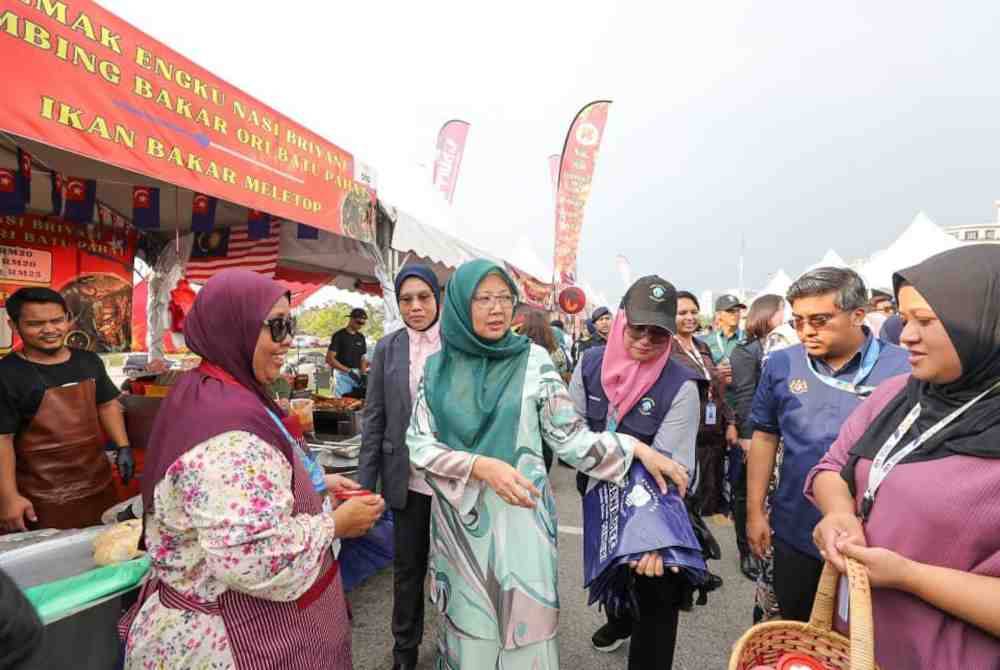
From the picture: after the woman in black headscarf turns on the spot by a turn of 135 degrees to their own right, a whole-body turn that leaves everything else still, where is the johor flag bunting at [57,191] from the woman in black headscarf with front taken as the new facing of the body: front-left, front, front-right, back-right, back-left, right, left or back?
left

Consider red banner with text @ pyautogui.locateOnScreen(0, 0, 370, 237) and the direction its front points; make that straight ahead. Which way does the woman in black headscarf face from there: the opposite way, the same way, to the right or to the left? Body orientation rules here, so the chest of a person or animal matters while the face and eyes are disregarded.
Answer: the opposite way

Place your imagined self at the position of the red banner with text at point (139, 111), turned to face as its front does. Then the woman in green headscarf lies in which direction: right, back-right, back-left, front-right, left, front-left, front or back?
front

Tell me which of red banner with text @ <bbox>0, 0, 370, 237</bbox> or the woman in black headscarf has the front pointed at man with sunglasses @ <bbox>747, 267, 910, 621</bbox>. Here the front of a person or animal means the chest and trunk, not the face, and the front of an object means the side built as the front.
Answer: the red banner with text

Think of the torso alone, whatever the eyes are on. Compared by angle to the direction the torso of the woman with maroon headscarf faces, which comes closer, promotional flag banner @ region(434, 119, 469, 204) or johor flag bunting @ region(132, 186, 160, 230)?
the promotional flag banner

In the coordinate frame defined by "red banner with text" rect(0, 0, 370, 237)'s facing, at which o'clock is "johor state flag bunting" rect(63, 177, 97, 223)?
The johor state flag bunting is roughly at 7 o'clock from the red banner with text.

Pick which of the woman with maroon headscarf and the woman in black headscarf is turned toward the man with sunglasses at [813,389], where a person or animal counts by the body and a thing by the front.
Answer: the woman with maroon headscarf

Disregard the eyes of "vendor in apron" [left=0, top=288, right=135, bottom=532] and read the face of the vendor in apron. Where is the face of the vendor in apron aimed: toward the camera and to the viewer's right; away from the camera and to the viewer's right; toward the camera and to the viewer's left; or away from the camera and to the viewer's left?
toward the camera and to the viewer's right

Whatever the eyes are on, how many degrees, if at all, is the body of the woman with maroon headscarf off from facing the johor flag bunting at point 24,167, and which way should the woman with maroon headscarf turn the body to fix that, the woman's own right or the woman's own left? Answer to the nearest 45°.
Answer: approximately 135° to the woman's own left

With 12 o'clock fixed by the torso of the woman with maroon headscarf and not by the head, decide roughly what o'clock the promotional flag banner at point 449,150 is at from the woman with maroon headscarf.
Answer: The promotional flag banner is roughly at 10 o'clock from the woman with maroon headscarf.

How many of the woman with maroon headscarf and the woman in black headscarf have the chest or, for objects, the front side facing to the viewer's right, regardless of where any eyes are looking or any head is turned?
1

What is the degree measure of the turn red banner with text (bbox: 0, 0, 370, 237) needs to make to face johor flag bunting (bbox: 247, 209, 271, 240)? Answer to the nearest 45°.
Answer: approximately 135° to its left

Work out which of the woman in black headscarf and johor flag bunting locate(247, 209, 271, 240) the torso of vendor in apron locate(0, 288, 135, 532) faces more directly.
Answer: the woman in black headscarf

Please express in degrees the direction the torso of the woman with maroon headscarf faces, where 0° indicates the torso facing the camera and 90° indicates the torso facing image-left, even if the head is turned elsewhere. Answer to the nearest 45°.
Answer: approximately 270°

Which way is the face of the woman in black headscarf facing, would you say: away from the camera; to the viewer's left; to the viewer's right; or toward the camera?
to the viewer's left

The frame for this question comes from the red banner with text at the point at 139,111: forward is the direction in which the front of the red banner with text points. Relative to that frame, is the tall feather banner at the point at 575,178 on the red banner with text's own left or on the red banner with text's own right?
on the red banner with text's own left
